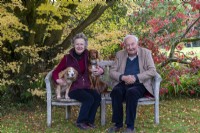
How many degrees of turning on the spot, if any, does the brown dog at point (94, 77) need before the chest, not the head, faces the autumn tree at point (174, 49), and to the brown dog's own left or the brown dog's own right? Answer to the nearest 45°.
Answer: approximately 135° to the brown dog's own left

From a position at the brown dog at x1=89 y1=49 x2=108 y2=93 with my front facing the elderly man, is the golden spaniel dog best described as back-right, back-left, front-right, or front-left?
back-right

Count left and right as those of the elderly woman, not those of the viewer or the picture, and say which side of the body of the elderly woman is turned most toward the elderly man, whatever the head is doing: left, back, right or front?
left

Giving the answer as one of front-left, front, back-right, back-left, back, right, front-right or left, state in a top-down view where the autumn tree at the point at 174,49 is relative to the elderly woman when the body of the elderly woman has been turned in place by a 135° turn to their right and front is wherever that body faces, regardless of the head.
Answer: right

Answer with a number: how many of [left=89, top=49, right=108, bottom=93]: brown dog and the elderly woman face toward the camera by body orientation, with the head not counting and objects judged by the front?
2

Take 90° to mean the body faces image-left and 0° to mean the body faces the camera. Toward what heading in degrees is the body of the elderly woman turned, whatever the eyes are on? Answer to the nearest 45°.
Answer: approximately 0°
